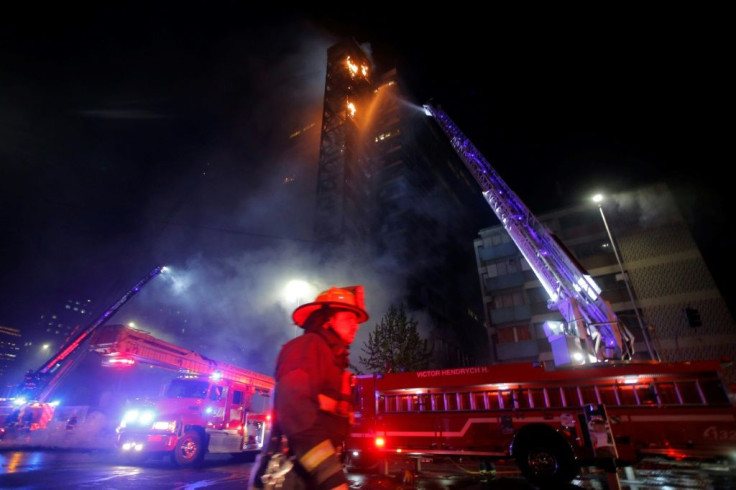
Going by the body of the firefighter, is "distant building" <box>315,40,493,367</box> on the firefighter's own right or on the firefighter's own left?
on the firefighter's own left

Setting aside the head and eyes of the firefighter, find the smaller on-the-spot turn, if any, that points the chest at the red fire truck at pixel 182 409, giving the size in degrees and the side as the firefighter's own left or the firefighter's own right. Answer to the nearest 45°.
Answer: approximately 90° to the firefighter's own left

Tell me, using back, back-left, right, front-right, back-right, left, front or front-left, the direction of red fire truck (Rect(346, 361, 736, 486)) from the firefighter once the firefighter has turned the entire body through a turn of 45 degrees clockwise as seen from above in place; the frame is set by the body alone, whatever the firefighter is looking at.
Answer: left

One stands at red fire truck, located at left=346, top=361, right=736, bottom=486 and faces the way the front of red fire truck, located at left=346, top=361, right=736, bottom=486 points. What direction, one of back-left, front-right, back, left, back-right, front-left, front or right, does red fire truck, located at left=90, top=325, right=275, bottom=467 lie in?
back

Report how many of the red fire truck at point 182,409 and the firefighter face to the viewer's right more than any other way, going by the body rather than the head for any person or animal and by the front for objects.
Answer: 1

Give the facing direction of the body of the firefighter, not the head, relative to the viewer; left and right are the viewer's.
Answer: facing to the right of the viewer

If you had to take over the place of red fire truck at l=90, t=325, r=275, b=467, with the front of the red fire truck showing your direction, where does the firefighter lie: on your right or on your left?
on your left

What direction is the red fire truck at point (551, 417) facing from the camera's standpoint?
to the viewer's right

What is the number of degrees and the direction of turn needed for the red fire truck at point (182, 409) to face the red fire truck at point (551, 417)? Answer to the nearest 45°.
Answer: approximately 90° to its left

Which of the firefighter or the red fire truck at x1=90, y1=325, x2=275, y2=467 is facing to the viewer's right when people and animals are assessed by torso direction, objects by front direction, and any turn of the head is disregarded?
the firefighter

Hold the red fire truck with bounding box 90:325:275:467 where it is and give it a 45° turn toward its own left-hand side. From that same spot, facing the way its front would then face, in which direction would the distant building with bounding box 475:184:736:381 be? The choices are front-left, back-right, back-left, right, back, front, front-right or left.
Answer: left

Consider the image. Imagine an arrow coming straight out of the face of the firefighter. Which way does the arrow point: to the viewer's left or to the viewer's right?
to the viewer's right

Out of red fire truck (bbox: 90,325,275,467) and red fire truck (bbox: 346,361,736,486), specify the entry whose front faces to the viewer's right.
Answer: red fire truck (bbox: 346,361,736,486)

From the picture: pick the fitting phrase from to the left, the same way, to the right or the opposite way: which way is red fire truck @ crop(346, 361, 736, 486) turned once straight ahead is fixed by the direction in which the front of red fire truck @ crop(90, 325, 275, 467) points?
to the left
